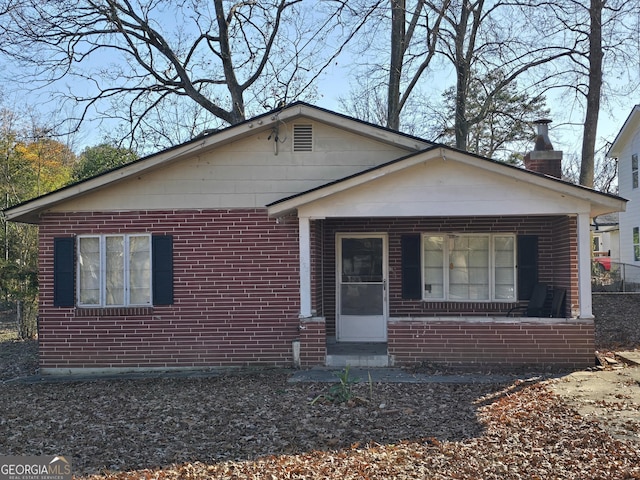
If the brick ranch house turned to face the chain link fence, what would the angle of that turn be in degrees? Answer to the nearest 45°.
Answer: approximately 135° to its left

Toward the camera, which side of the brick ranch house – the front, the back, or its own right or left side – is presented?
front

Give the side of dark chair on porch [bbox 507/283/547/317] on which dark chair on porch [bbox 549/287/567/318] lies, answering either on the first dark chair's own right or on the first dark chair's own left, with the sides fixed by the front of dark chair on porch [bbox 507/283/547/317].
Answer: on the first dark chair's own left
